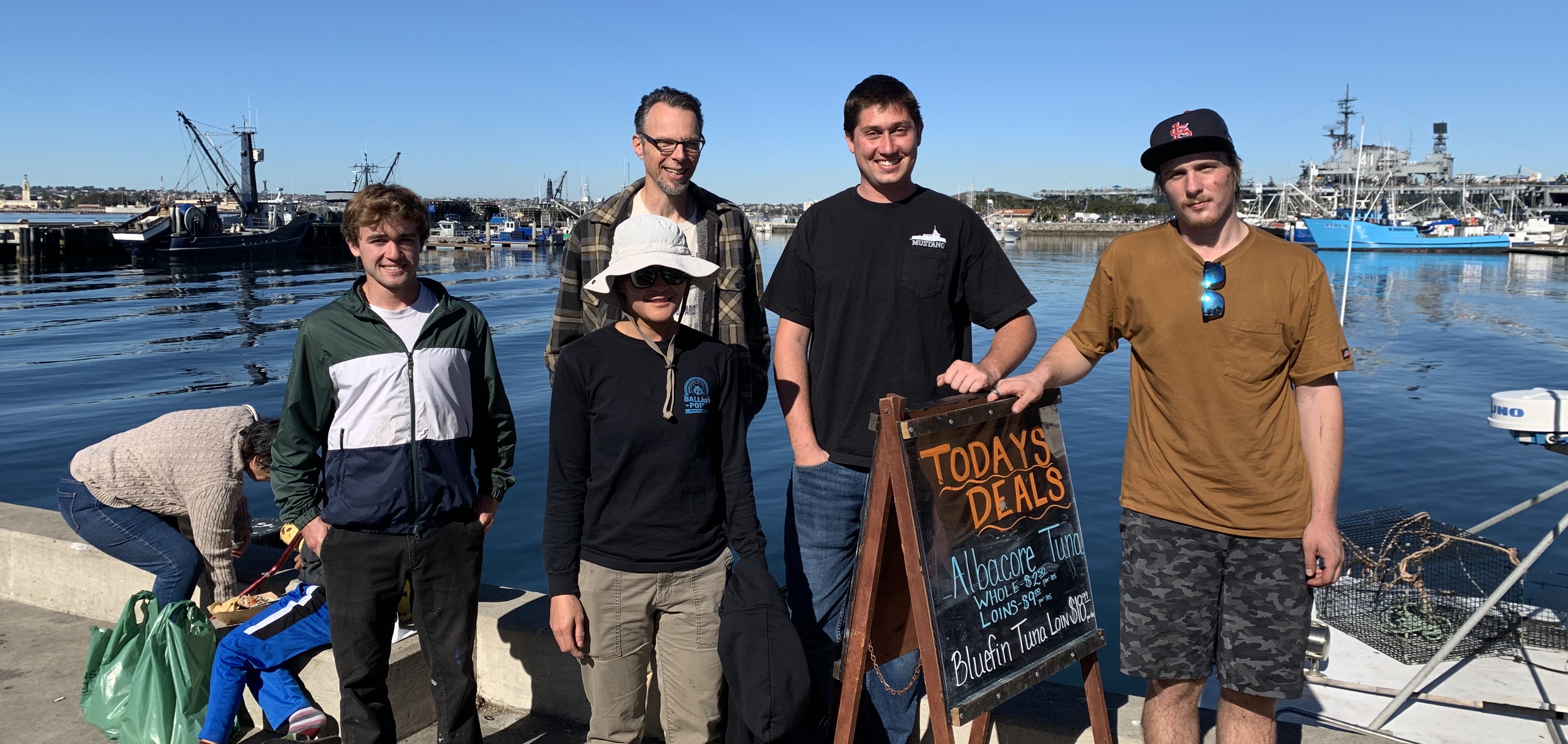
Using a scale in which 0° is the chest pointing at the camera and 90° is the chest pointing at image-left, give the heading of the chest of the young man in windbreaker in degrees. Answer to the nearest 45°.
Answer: approximately 0°

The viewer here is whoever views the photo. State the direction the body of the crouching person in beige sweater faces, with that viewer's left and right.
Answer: facing to the right of the viewer

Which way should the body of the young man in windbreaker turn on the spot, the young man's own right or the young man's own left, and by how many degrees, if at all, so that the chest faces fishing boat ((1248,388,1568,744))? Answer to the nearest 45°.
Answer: approximately 90° to the young man's own left

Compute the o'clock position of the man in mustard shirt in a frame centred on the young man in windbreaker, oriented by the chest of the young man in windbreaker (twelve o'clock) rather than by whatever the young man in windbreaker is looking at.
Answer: The man in mustard shirt is roughly at 10 o'clock from the young man in windbreaker.

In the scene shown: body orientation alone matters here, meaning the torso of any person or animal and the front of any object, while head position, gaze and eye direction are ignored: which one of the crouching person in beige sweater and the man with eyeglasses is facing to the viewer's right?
the crouching person in beige sweater
